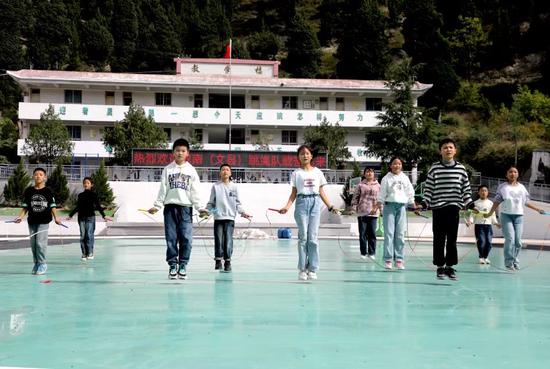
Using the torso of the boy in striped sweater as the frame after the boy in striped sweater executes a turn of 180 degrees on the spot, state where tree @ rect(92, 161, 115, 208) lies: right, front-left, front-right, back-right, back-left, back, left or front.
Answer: front-left

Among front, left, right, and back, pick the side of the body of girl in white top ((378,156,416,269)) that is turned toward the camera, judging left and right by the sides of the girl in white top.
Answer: front

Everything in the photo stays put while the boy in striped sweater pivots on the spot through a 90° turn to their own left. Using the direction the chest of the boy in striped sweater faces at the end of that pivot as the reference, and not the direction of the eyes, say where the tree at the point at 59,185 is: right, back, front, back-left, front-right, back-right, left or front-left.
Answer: back-left

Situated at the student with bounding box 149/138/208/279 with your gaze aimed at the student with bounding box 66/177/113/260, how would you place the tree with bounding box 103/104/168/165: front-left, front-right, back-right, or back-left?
front-right

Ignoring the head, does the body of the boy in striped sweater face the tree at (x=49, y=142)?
no

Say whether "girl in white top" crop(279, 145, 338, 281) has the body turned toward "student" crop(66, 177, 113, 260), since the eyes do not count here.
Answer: no

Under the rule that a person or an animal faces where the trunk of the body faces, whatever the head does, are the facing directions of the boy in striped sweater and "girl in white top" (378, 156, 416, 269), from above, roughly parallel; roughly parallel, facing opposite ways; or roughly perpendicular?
roughly parallel

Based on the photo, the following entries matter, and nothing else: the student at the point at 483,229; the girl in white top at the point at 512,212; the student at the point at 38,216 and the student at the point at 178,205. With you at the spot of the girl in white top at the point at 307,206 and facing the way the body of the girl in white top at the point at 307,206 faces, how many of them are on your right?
2

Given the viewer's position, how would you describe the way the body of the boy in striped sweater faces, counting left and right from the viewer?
facing the viewer

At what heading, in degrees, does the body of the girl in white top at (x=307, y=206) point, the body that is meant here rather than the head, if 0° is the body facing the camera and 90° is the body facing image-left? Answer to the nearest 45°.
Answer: approximately 0°

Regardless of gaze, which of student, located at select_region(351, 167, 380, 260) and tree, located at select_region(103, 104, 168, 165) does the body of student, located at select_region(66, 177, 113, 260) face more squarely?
the student

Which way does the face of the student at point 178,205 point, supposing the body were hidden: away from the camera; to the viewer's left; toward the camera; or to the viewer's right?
toward the camera

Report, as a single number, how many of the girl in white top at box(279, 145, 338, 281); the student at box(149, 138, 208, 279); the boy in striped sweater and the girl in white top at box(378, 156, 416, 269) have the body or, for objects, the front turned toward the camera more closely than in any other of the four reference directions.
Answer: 4

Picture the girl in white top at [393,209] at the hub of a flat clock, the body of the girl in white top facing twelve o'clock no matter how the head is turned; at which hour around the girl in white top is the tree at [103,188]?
The tree is roughly at 5 o'clock from the girl in white top.

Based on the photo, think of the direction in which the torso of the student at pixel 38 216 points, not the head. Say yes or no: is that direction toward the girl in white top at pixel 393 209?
no

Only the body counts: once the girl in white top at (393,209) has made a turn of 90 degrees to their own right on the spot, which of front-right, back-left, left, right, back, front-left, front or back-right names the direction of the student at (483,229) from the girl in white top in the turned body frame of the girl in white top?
back-right

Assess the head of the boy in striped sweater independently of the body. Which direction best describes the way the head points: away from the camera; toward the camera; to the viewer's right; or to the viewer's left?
toward the camera

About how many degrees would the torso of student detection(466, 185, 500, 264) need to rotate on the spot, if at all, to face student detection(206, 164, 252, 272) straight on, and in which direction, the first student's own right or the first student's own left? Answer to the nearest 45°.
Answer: approximately 45° to the first student's own right

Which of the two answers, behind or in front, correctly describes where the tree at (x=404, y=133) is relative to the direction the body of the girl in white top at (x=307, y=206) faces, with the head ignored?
behind

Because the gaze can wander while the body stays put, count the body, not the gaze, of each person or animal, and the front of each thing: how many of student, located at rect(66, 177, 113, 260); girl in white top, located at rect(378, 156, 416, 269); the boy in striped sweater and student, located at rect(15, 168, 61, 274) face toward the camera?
4

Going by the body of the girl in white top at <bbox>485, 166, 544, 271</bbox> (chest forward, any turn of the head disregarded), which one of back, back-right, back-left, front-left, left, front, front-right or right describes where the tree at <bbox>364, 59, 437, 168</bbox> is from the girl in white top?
back

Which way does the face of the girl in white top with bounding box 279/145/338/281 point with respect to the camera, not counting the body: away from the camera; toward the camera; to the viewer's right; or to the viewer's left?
toward the camera
